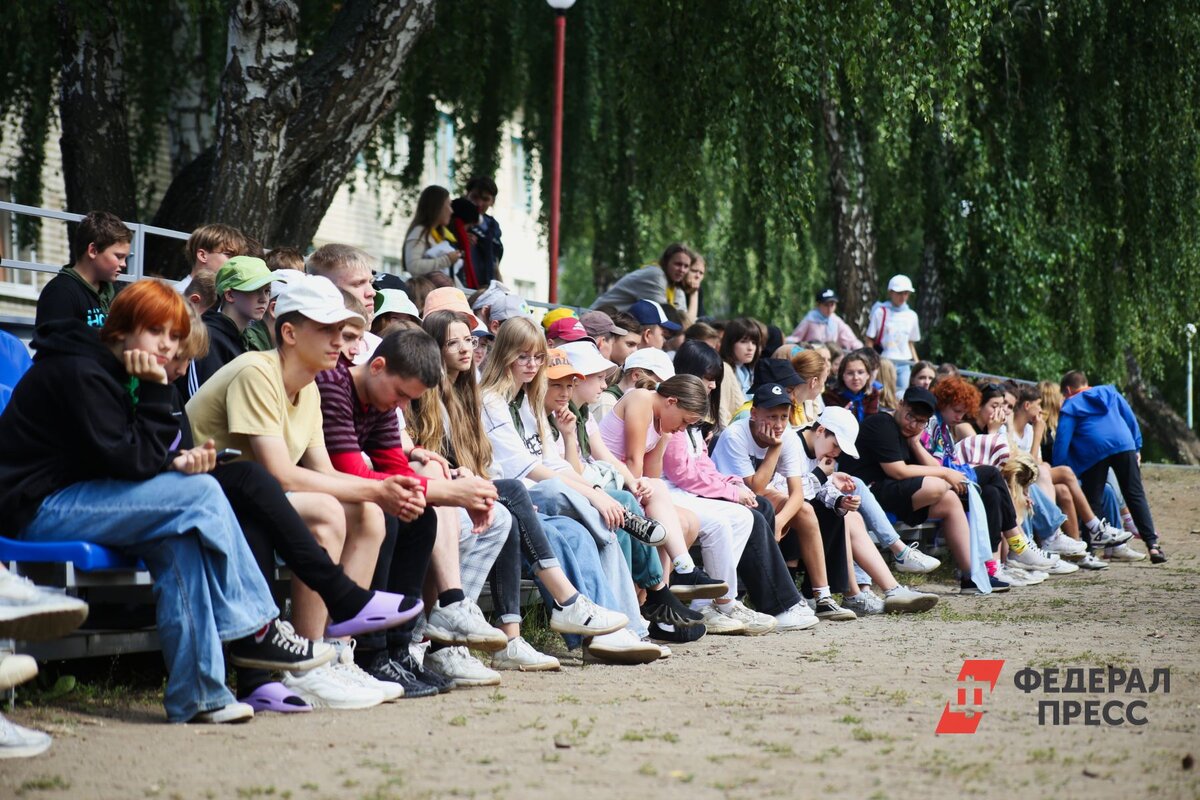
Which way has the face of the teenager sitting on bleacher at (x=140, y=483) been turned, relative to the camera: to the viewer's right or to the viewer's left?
to the viewer's right

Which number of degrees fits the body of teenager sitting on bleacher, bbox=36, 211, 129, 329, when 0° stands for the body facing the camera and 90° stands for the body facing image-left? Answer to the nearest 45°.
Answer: approximately 315°

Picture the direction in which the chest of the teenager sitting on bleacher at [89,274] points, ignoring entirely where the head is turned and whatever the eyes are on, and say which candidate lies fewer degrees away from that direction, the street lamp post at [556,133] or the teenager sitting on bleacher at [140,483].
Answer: the teenager sitting on bleacher

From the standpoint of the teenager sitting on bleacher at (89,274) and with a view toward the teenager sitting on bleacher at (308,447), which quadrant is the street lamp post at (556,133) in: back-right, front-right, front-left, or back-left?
back-left

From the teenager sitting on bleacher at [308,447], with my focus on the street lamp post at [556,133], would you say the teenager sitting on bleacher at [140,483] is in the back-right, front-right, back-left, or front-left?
back-left

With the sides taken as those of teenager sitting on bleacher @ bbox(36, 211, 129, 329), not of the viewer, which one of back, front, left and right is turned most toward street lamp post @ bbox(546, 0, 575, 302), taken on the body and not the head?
left

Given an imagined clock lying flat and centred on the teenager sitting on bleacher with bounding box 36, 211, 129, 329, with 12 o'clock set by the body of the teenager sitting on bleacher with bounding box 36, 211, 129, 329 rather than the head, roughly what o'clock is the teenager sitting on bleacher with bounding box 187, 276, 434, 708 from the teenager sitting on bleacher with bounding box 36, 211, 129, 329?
the teenager sitting on bleacher with bounding box 187, 276, 434, 708 is roughly at 1 o'clock from the teenager sitting on bleacher with bounding box 36, 211, 129, 329.

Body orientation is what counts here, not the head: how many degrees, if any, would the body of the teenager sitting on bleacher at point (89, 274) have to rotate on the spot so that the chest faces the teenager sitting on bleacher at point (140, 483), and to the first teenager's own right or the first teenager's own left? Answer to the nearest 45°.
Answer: approximately 45° to the first teenager's own right

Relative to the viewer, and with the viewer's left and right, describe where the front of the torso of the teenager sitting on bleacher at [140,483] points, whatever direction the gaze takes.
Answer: facing to the right of the viewer
